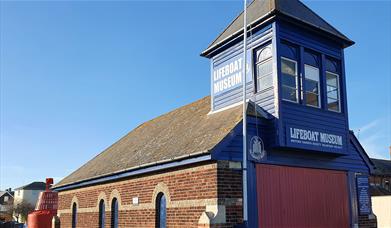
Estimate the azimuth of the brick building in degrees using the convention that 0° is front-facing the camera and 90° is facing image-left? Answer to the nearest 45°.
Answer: approximately 315°

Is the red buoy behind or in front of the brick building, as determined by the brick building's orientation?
behind
